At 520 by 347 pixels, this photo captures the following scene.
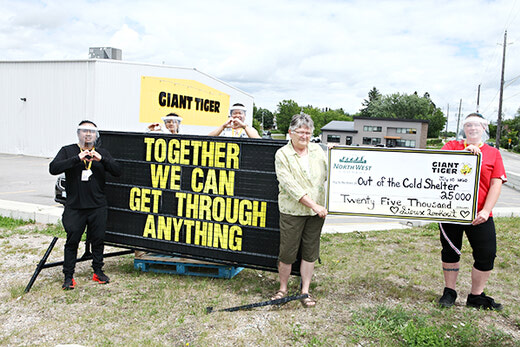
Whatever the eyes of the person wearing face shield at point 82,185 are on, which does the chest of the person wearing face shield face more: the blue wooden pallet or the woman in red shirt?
the woman in red shirt

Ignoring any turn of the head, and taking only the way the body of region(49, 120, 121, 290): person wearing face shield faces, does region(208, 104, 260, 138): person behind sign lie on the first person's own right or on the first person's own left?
on the first person's own left

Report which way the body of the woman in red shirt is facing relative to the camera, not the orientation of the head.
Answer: toward the camera

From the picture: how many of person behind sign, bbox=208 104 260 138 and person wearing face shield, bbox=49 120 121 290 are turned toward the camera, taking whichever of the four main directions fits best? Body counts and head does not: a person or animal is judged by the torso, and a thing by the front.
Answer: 2

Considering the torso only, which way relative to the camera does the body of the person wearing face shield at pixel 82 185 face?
toward the camera

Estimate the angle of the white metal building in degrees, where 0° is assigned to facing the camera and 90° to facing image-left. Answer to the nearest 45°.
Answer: approximately 315°

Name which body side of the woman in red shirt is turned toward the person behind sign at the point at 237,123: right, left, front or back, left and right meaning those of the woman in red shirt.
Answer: right

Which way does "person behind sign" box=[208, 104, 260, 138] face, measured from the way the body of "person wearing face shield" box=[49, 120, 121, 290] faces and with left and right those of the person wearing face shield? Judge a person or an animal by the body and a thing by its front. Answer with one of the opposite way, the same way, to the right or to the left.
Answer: the same way

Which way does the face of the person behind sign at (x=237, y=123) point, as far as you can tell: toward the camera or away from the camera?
toward the camera

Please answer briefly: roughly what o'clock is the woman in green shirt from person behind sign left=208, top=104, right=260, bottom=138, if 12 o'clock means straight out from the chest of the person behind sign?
The woman in green shirt is roughly at 11 o'clock from the person behind sign.

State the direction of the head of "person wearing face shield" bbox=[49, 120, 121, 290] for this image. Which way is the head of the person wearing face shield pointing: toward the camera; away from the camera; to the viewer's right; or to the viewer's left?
toward the camera

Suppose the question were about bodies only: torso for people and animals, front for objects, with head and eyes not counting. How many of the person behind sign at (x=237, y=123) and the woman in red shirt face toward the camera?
2

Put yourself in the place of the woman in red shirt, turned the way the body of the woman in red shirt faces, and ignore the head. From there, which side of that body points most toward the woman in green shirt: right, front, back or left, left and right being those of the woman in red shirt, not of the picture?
right

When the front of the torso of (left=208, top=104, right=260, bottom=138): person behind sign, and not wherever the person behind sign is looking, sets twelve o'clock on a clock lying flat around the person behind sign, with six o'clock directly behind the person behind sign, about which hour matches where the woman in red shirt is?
The woman in red shirt is roughly at 10 o'clock from the person behind sign.

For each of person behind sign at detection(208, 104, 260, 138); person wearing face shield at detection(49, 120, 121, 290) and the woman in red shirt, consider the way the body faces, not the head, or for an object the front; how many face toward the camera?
3
